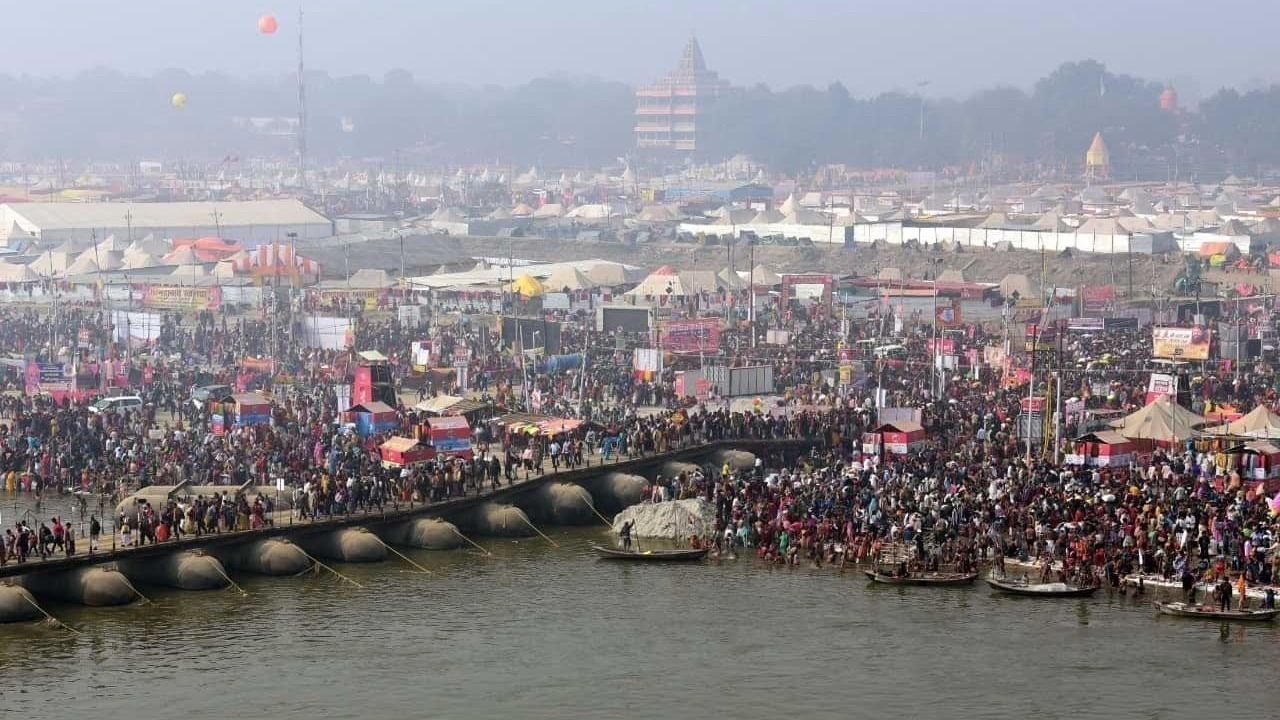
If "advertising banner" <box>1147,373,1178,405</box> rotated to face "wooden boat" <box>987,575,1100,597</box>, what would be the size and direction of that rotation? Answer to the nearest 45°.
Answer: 0° — it already faces it

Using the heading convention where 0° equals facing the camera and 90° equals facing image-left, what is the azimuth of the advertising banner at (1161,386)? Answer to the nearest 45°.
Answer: approximately 0°

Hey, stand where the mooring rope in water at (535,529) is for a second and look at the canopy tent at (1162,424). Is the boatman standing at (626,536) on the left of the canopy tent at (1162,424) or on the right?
right

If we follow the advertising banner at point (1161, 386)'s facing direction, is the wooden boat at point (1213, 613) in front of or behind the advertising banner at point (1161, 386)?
in front

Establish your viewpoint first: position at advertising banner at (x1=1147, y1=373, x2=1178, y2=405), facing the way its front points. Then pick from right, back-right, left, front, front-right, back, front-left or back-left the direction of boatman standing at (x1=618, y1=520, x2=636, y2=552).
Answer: front-right

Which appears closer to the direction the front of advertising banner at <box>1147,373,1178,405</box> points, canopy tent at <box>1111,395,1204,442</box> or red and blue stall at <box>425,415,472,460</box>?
the canopy tent

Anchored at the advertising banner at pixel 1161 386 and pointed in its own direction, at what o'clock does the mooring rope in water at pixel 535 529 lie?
The mooring rope in water is roughly at 2 o'clock from the advertising banner.
